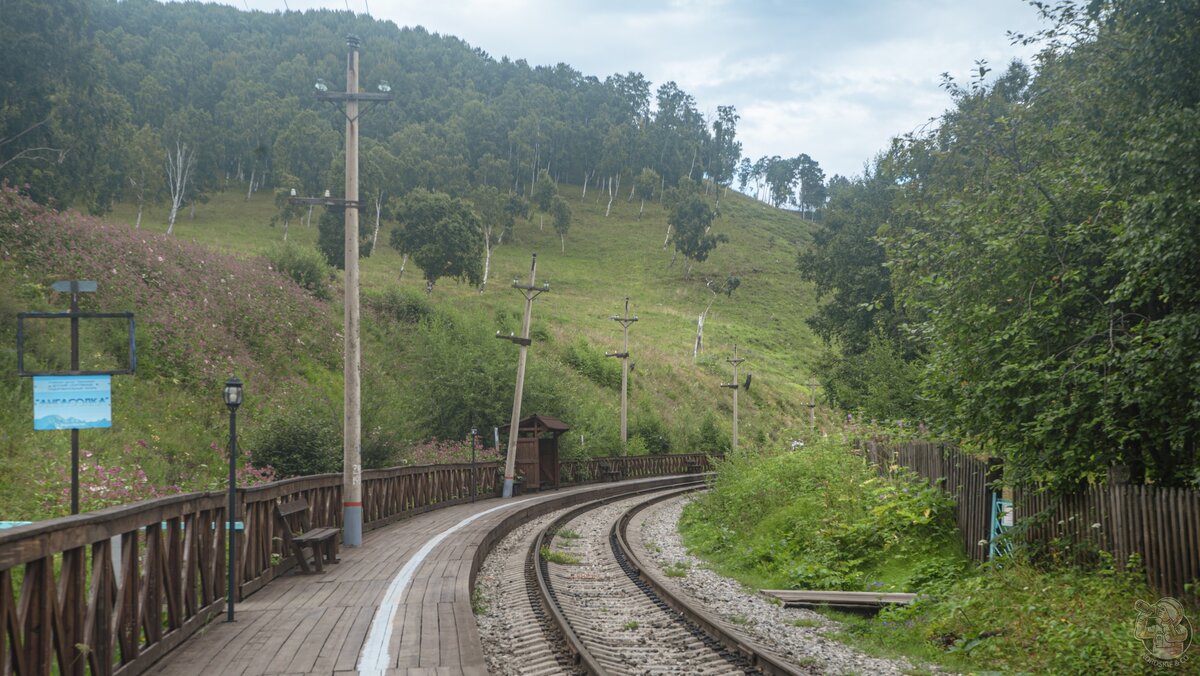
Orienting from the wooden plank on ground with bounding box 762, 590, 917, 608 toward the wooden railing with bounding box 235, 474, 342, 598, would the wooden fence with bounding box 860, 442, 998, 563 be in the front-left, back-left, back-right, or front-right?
back-right

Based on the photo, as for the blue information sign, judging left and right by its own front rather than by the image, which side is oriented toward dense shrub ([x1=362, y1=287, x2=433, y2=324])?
back

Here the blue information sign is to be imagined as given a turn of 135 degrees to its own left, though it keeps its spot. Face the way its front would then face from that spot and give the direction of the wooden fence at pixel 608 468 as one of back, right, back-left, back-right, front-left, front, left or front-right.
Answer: front

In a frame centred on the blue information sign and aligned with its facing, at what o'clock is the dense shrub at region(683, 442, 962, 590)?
The dense shrub is roughly at 9 o'clock from the blue information sign.

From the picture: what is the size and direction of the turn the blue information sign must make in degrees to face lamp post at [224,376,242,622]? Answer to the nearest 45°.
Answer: approximately 45° to its left

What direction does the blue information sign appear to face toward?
toward the camera

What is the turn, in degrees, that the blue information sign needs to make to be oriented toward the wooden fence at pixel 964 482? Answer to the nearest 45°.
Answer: approximately 90° to its left

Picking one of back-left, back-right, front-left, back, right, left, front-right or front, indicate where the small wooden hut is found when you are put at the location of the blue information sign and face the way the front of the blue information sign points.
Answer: back-left

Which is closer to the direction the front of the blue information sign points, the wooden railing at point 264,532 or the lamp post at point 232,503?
the lamp post
